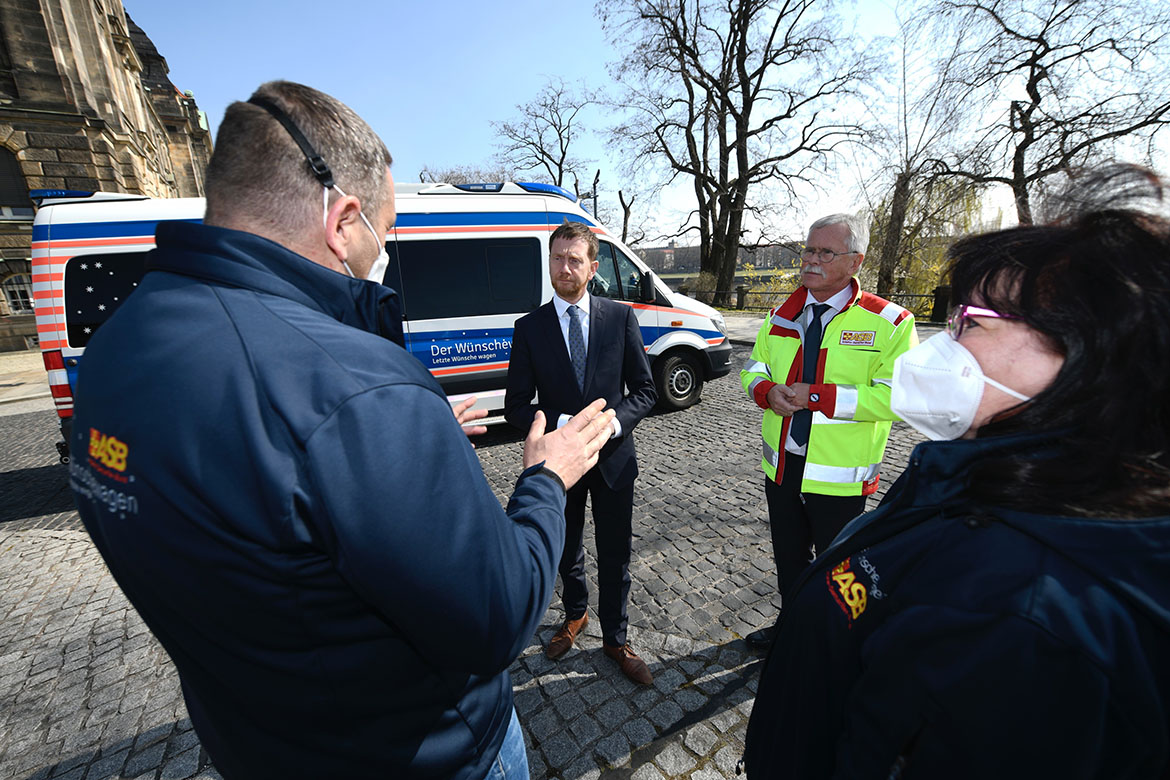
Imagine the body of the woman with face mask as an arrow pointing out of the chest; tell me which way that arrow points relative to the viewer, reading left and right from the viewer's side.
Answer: facing to the left of the viewer

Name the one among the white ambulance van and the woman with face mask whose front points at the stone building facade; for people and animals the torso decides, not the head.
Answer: the woman with face mask

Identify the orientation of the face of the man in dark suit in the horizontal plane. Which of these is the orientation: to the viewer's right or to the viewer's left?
to the viewer's left

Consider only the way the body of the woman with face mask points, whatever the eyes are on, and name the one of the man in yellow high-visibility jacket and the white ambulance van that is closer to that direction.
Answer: the white ambulance van

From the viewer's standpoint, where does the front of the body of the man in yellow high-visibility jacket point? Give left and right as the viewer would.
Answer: facing the viewer and to the left of the viewer

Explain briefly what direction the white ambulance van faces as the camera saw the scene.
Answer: facing to the right of the viewer

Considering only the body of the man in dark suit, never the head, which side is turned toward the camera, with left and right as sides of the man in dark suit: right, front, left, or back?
front

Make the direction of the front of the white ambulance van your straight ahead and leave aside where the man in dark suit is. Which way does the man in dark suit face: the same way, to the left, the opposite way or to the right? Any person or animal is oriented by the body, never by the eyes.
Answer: to the right

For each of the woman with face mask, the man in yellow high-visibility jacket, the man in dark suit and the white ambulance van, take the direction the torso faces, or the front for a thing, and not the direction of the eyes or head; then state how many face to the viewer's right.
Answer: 1

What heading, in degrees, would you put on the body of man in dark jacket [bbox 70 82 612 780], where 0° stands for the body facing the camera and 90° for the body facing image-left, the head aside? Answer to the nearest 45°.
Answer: approximately 225°

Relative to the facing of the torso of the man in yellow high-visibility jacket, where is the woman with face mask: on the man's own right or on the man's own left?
on the man's own left

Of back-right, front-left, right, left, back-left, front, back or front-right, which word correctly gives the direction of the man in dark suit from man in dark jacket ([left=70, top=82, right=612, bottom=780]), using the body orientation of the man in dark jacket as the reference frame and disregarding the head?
front

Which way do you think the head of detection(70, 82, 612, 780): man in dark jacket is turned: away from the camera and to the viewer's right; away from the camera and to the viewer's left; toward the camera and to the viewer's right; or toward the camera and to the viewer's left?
away from the camera and to the viewer's right

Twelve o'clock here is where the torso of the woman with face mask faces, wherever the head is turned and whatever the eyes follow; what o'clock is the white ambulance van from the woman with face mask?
The white ambulance van is roughly at 1 o'clock from the woman with face mask.

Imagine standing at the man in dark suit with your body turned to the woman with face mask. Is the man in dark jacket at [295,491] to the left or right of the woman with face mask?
right

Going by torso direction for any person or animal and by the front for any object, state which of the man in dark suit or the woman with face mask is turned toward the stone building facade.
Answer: the woman with face mask
